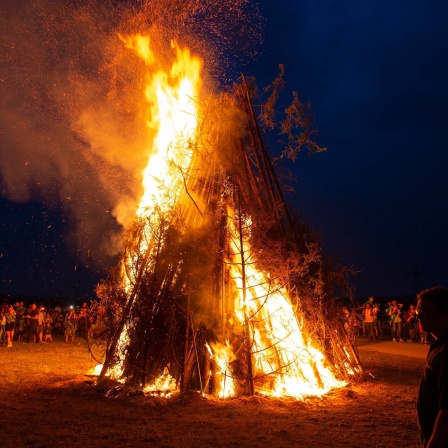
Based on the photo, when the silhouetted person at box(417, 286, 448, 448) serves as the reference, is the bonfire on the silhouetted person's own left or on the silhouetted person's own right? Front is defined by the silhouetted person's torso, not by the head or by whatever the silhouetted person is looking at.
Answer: on the silhouetted person's own right

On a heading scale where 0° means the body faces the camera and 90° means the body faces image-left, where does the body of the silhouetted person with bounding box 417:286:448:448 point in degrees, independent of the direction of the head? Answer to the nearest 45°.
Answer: approximately 90°

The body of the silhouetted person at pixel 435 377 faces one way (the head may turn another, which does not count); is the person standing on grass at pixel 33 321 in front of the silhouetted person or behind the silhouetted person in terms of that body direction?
in front

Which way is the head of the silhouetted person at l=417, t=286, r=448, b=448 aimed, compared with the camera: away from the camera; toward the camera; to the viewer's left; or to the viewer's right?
to the viewer's left

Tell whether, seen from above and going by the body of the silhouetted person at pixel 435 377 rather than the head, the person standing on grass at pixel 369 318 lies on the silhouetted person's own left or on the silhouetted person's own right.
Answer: on the silhouetted person's own right

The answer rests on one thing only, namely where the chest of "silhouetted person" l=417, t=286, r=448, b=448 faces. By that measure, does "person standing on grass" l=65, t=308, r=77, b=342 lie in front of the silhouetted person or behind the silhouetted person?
in front

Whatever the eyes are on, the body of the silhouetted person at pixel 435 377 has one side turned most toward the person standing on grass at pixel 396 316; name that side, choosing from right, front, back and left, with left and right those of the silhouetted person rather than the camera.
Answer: right
